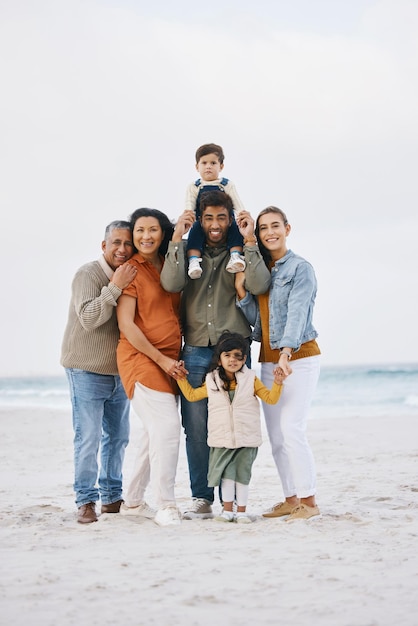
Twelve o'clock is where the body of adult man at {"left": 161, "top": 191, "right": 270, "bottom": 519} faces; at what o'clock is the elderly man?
The elderly man is roughly at 3 o'clock from the adult man.

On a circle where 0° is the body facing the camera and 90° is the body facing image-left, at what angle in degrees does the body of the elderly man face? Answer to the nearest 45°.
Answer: approximately 315°

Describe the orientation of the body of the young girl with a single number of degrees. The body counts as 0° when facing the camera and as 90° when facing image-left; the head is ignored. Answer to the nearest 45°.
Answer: approximately 0°

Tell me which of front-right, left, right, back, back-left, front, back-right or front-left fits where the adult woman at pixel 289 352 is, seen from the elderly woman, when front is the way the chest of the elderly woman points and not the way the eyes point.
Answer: front-left

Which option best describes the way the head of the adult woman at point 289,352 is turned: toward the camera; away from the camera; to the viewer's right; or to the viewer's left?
toward the camera

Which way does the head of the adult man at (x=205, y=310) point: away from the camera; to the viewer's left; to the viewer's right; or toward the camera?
toward the camera

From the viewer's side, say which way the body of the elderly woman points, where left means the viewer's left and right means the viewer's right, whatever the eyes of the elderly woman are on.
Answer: facing the viewer and to the right of the viewer

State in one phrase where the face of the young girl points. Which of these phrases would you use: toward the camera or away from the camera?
toward the camera

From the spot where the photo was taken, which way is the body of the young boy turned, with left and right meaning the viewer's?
facing the viewer

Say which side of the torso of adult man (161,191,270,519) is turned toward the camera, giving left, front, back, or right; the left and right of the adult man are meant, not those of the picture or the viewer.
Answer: front

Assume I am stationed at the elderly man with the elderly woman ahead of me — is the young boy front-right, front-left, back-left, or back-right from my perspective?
front-left

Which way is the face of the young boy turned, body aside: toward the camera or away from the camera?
toward the camera
